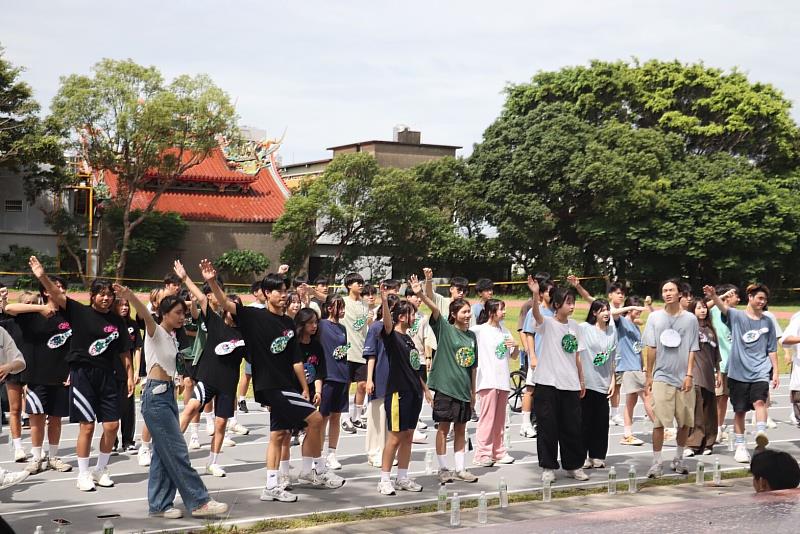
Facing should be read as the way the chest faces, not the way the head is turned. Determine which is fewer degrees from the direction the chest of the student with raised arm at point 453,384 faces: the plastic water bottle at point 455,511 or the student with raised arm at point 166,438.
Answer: the plastic water bottle

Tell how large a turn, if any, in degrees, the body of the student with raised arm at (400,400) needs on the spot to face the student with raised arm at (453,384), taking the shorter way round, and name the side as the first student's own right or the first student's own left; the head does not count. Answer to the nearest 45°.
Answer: approximately 90° to the first student's own left

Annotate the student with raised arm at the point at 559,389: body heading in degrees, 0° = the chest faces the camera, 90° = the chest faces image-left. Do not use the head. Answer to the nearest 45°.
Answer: approximately 315°

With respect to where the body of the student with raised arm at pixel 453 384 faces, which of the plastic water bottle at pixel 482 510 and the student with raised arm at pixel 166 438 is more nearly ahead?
the plastic water bottle

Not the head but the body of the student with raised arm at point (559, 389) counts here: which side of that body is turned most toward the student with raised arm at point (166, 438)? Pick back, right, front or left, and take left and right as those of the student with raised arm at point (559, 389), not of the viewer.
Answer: right

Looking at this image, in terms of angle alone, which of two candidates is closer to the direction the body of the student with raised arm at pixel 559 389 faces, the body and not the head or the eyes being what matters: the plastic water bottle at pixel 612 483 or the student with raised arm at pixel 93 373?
the plastic water bottle
